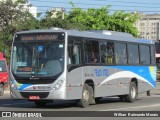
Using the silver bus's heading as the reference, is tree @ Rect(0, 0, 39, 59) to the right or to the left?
on its right

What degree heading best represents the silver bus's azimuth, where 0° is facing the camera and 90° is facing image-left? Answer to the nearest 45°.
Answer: approximately 45°
